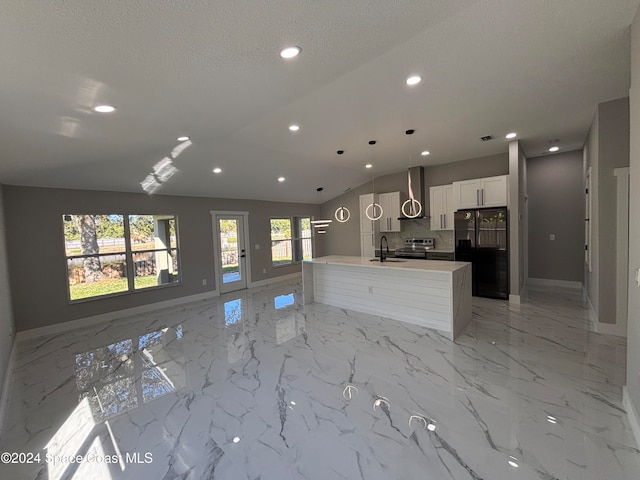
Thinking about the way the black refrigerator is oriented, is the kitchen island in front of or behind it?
in front

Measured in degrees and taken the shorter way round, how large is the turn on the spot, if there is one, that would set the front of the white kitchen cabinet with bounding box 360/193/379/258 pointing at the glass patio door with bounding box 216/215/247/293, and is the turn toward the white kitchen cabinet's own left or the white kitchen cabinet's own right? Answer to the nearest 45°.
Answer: approximately 45° to the white kitchen cabinet's own right

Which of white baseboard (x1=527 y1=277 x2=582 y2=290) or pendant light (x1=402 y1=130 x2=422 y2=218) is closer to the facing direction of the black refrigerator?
the pendant light

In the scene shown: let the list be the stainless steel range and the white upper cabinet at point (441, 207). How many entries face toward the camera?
2

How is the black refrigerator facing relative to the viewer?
toward the camera

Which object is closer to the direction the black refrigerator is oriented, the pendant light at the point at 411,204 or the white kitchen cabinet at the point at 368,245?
the pendant light

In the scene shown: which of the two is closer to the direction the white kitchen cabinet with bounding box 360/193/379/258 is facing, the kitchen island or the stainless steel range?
the kitchen island

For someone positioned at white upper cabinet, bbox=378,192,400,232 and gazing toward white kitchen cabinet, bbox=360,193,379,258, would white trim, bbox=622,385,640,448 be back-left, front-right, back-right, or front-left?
back-left

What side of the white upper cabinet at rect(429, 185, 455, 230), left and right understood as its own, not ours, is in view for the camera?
front

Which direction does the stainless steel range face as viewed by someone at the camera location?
facing the viewer

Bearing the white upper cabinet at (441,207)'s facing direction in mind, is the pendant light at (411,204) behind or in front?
in front

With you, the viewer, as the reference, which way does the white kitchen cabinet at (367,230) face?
facing the viewer and to the left of the viewer

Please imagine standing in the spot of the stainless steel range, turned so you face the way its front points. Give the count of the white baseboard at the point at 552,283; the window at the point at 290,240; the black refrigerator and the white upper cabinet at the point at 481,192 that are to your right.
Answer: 1

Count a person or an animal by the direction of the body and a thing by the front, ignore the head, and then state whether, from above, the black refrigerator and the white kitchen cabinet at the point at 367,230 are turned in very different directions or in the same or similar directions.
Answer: same or similar directions
